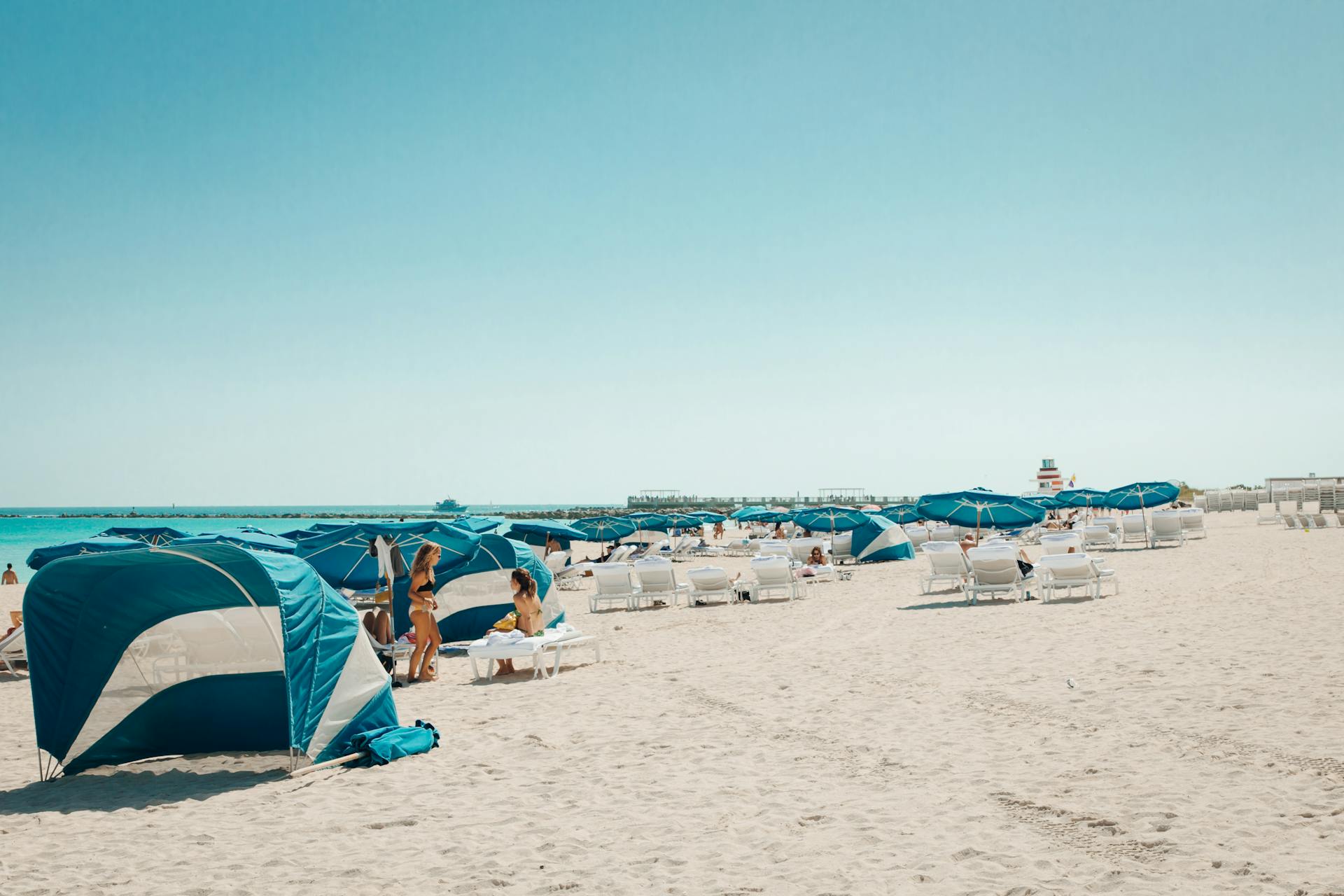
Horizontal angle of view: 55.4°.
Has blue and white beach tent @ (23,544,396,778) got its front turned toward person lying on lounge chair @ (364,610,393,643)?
no

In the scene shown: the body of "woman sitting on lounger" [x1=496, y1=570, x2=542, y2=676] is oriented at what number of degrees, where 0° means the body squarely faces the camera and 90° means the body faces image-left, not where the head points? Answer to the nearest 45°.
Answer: approximately 135°
